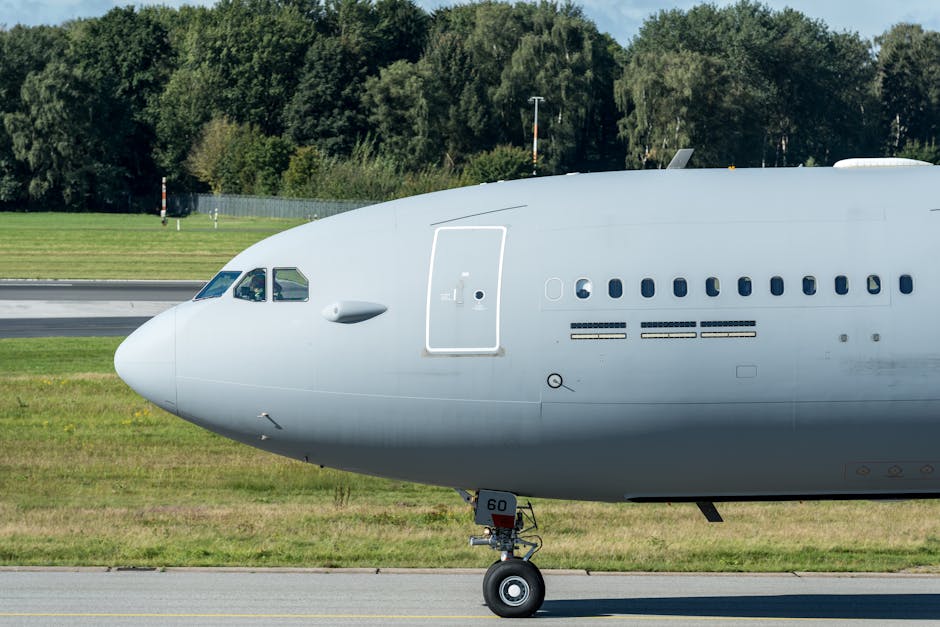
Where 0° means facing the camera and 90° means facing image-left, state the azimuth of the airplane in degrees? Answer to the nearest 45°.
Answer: approximately 90°
